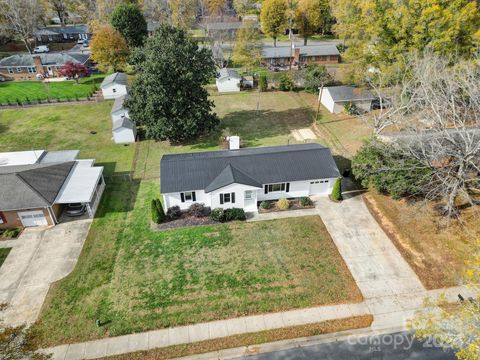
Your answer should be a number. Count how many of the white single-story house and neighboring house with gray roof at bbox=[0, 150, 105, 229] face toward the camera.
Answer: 2

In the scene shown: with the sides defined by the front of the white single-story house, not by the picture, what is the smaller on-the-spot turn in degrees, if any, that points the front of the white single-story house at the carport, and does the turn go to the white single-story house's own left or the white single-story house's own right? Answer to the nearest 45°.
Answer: approximately 90° to the white single-story house's own right

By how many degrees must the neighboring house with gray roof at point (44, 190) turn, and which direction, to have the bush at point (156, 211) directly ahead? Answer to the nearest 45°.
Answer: approximately 45° to its left

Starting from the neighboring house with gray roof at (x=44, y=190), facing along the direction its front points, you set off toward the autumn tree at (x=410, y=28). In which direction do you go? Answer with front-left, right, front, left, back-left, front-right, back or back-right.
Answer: left

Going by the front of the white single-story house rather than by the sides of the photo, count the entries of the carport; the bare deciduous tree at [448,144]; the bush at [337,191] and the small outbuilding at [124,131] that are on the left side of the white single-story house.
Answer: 2

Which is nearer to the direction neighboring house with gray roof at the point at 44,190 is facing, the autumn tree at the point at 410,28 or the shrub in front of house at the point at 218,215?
the shrub in front of house

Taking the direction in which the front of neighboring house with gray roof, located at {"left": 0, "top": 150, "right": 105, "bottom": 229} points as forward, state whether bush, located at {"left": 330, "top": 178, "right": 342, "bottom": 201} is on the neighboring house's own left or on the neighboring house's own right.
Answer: on the neighboring house's own left

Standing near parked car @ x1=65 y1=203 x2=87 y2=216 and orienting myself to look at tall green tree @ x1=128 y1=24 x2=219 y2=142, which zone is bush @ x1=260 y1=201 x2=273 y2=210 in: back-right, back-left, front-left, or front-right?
front-right

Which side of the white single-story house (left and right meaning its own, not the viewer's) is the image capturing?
front

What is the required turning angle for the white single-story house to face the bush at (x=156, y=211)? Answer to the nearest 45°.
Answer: approximately 45° to its right

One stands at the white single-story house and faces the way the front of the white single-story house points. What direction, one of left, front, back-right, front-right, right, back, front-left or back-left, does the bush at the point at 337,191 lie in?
left

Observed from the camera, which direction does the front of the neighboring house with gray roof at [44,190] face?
facing the viewer

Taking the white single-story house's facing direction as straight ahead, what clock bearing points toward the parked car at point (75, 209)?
The parked car is roughly at 3 o'clock from the white single-story house.
